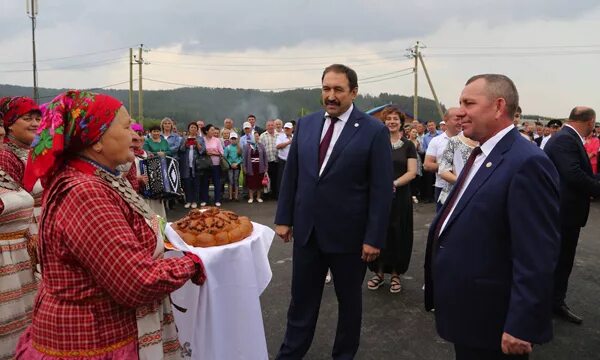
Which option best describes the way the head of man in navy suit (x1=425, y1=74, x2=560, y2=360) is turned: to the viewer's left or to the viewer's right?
to the viewer's left

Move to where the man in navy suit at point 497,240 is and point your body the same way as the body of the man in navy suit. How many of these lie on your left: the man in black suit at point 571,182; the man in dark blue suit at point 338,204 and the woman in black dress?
0

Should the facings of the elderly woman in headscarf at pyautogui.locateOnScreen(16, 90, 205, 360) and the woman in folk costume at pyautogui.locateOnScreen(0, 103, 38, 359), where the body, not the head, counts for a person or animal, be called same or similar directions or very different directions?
same or similar directions

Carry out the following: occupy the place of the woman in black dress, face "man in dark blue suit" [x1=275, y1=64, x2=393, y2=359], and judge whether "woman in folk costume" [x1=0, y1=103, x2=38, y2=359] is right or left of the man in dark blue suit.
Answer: right

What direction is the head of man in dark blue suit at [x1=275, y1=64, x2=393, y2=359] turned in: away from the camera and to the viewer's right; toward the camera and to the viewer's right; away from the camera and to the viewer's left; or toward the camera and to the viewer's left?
toward the camera and to the viewer's left

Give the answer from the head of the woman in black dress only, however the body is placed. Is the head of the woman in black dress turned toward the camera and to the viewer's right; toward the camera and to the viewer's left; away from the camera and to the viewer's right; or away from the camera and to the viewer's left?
toward the camera and to the viewer's left

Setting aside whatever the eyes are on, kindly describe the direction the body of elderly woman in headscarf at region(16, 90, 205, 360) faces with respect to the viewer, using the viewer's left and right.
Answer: facing to the right of the viewer

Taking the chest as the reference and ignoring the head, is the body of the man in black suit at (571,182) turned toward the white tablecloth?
no

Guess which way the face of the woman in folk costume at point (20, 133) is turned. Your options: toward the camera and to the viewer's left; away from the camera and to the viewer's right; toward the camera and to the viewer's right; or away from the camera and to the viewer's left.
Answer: toward the camera and to the viewer's right

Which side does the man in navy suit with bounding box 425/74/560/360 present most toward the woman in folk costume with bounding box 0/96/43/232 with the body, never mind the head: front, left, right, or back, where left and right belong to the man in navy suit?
front

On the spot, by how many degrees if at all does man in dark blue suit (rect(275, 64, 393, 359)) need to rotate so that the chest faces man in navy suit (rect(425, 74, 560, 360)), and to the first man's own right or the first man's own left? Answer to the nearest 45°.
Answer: approximately 90° to the first man's own left

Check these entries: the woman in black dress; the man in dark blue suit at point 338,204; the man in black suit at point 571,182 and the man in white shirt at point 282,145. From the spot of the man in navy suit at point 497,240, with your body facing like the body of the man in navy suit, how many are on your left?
0

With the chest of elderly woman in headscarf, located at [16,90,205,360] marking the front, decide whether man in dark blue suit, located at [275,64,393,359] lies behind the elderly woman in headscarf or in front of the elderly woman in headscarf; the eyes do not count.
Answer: in front

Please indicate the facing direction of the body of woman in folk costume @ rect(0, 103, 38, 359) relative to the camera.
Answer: to the viewer's right
